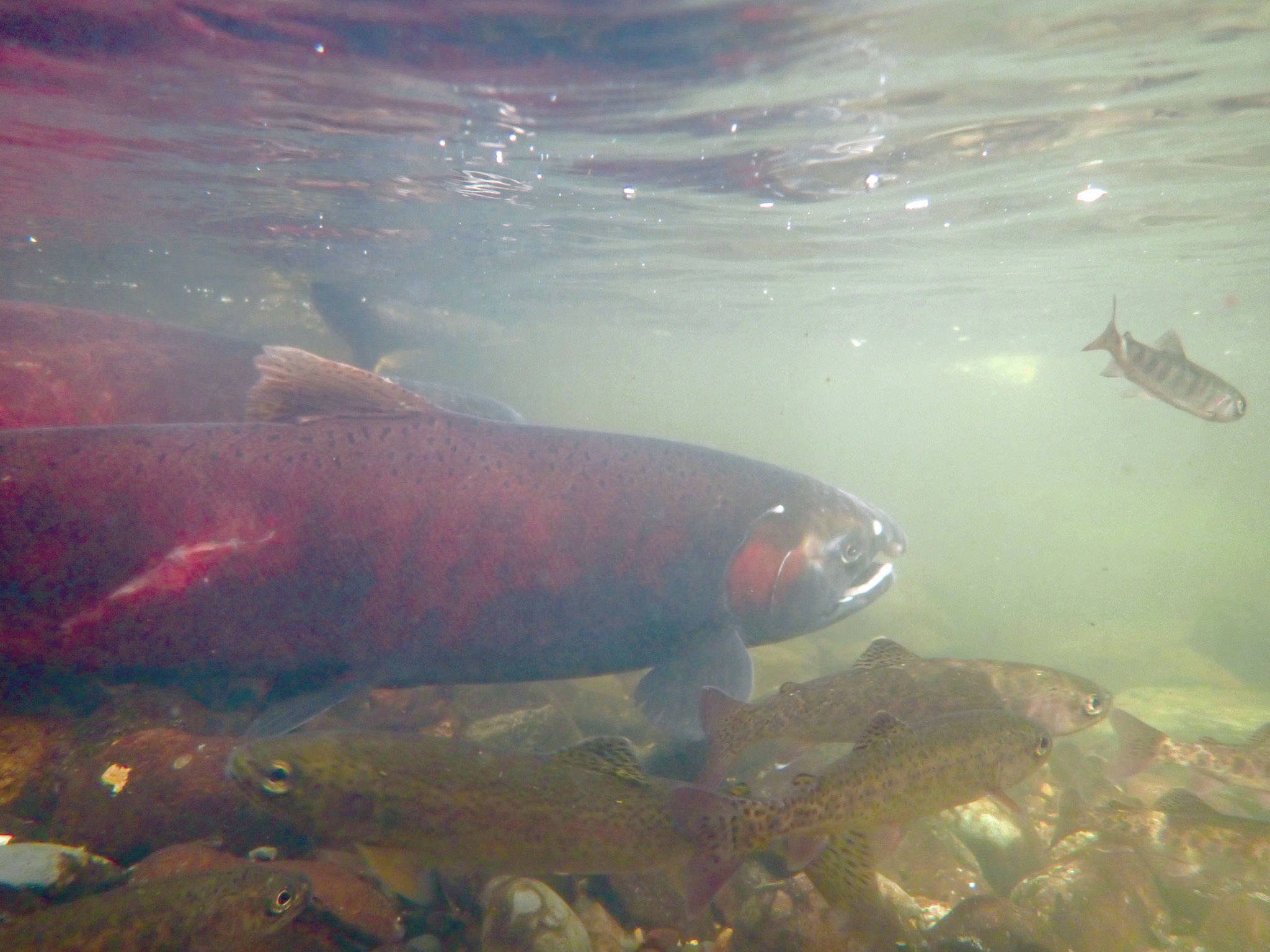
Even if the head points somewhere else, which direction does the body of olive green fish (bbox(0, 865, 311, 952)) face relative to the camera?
to the viewer's right

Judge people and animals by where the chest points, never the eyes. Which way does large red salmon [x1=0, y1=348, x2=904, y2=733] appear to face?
to the viewer's right

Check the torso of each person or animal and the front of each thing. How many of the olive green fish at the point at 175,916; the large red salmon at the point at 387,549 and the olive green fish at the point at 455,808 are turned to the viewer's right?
2

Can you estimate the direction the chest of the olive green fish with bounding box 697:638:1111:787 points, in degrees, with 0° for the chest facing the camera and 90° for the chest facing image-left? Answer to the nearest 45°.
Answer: approximately 270°

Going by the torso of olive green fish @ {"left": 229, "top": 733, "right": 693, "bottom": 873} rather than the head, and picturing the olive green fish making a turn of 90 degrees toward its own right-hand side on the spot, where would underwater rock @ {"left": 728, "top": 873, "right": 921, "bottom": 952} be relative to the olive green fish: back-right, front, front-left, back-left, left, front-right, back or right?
right

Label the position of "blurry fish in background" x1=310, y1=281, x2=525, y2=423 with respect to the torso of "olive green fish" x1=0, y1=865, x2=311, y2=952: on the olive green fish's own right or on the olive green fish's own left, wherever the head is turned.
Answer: on the olive green fish's own left

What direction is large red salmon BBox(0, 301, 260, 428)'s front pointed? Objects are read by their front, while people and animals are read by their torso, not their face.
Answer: to the viewer's right

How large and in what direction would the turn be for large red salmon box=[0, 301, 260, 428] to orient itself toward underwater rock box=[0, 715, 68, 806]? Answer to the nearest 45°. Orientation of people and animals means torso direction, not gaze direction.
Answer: approximately 90° to its right

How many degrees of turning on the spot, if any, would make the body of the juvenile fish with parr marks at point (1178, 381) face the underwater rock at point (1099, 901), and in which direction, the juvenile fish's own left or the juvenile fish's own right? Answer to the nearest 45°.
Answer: approximately 90° to the juvenile fish's own right

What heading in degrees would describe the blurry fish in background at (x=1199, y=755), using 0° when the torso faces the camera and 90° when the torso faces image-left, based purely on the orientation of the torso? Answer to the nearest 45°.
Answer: approximately 270°

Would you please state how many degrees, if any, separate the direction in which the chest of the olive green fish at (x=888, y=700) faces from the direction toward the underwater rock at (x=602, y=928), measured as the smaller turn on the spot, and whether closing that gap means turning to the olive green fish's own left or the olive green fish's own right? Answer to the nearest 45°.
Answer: approximately 135° to the olive green fish's own right

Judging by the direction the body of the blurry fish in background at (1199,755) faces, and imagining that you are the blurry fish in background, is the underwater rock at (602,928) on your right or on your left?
on your right

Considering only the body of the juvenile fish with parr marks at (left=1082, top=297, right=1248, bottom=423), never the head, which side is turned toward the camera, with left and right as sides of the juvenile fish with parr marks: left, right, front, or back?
right
